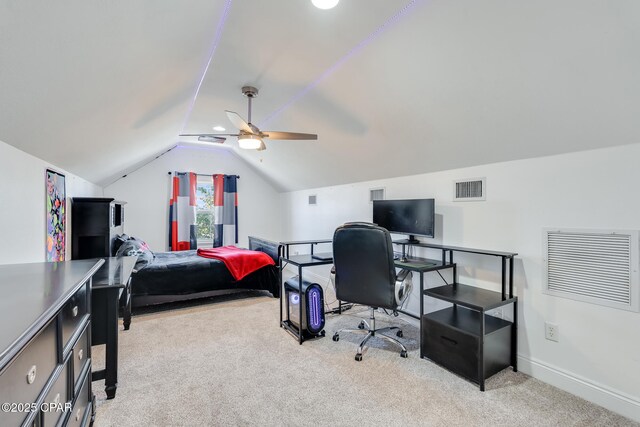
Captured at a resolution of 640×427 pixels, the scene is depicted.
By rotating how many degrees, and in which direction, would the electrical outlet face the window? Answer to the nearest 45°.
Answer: approximately 45° to its right

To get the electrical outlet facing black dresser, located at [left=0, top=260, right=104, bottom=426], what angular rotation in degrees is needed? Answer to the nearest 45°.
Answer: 0° — it already faces it

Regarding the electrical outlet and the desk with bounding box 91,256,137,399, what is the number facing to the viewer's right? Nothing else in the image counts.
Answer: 1

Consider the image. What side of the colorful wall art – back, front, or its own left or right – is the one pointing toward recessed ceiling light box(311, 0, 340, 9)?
front

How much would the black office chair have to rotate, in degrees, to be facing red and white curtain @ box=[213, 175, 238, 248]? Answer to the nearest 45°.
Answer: approximately 90° to its left

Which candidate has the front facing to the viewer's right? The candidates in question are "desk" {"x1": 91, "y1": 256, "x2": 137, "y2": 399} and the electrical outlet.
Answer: the desk

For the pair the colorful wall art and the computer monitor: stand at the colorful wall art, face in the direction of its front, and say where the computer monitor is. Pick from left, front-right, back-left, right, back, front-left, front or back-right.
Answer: front

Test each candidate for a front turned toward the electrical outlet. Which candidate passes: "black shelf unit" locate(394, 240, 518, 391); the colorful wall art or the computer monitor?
the colorful wall art

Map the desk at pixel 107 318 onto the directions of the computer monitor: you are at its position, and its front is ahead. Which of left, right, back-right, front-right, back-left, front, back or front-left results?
front

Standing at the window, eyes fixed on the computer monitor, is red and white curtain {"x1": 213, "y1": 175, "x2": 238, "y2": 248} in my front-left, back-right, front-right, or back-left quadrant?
front-left

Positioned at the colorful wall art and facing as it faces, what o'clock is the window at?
The window is roughly at 9 o'clock from the colorful wall art.

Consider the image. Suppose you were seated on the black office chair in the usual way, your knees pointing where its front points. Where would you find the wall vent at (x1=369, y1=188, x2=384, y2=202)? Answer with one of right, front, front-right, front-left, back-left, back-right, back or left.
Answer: front-left

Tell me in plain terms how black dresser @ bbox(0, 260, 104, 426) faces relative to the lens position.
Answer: facing the viewer and to the right of the viewer

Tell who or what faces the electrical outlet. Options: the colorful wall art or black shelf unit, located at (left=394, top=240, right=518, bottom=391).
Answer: the colorful wall art

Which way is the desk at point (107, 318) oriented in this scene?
to the viewer's right
